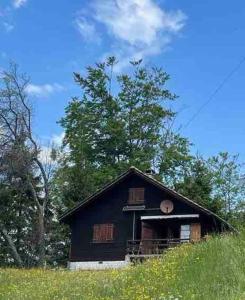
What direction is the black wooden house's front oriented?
toward the camera
